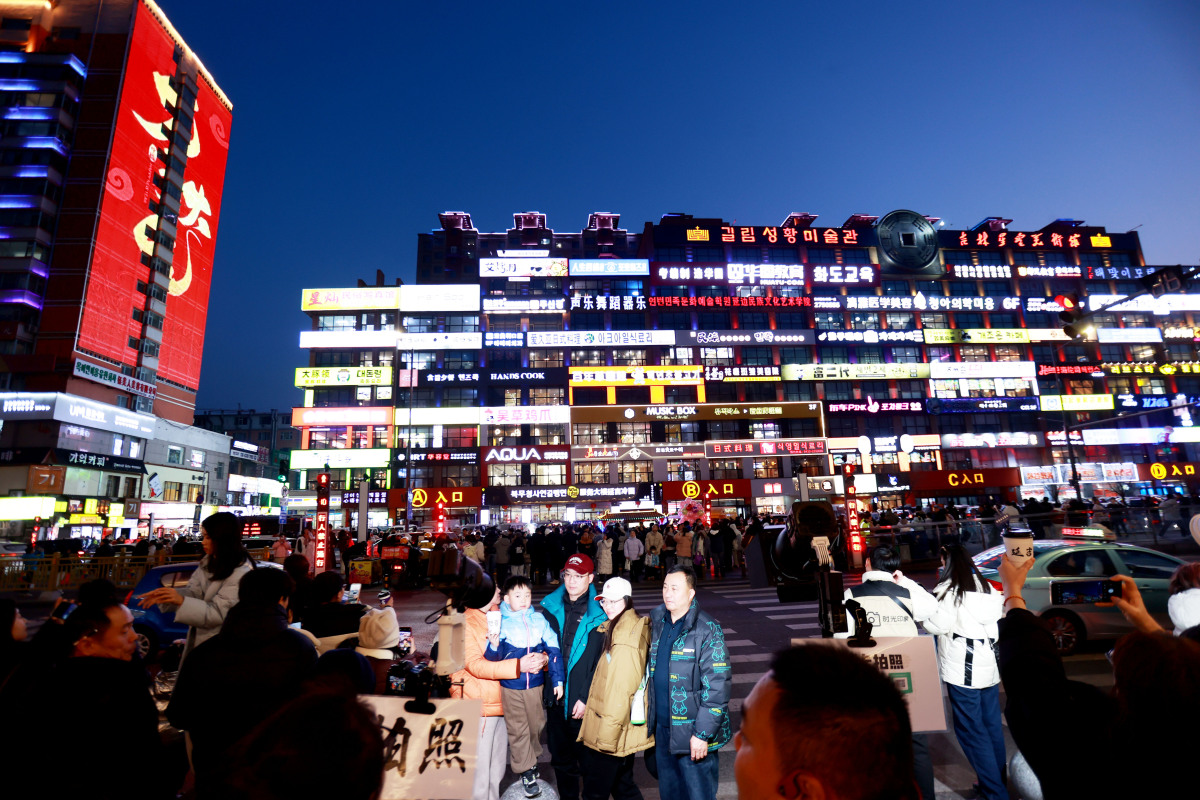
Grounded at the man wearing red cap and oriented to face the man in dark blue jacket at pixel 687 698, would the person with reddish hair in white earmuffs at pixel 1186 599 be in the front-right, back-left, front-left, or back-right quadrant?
front-right

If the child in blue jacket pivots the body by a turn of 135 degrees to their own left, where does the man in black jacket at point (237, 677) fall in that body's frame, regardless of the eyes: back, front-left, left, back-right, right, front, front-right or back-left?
back

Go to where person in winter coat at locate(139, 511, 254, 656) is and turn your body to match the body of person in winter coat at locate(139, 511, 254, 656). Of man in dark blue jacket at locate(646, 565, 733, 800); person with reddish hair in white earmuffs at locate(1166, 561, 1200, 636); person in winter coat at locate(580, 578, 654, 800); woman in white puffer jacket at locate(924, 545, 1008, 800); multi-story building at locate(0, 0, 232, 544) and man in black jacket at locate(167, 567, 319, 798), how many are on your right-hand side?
1

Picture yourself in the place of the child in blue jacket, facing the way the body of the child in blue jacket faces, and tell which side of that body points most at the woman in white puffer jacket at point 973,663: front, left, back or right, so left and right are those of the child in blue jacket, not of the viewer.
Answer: left

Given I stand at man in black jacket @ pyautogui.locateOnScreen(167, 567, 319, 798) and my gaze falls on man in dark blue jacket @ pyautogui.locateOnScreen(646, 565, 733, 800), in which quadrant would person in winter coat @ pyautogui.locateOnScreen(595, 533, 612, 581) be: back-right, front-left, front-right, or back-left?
front-left

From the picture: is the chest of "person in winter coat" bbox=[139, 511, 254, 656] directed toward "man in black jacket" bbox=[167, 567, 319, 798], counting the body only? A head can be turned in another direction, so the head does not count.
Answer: no

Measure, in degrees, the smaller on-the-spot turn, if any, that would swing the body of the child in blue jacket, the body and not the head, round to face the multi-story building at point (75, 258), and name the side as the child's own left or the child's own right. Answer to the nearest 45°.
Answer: approximately 135° to the child's own right

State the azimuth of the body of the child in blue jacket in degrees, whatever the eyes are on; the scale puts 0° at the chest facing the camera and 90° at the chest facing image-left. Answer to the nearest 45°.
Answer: approximately 0°

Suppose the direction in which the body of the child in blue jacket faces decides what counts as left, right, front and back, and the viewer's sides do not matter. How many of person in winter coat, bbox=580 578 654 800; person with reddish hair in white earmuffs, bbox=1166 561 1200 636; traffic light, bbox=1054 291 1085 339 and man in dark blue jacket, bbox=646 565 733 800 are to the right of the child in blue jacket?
0
